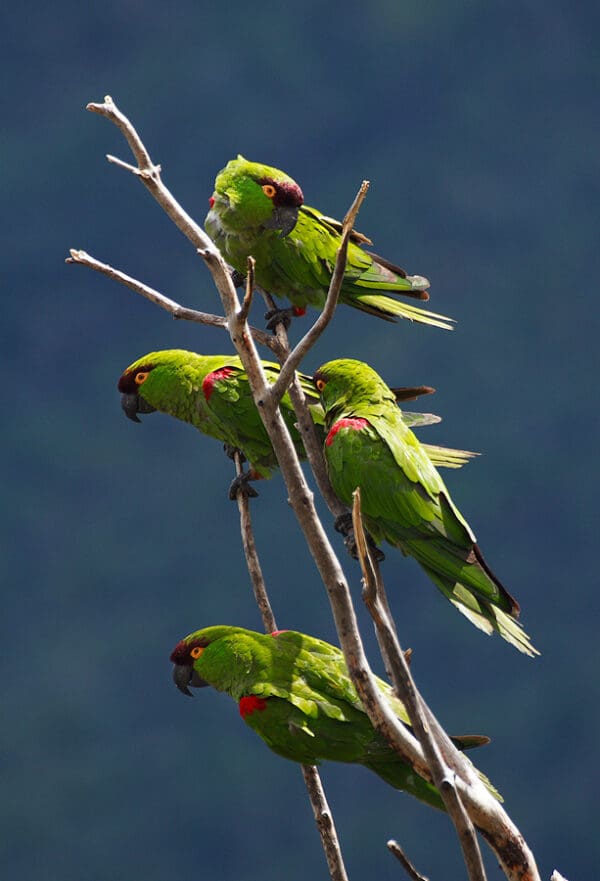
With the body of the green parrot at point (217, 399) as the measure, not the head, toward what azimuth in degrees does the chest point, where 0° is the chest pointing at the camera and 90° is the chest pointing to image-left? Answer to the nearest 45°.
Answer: approximately 90°

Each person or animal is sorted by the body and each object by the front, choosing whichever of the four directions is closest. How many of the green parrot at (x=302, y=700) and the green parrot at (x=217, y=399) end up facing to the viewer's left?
2

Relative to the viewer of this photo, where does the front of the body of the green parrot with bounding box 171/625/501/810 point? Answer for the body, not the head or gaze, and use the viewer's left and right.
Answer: facing to the left of the viewer

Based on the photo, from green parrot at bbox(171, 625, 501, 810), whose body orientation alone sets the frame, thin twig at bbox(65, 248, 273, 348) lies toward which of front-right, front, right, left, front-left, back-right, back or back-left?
front-left

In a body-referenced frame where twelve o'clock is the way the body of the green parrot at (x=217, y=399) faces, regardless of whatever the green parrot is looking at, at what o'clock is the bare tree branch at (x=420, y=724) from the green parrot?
The bare tree branch is roughly at 8 o'clock from the green parrot.
